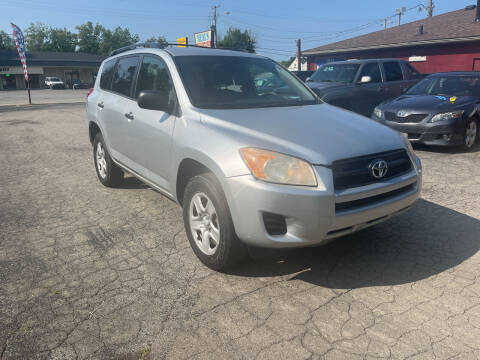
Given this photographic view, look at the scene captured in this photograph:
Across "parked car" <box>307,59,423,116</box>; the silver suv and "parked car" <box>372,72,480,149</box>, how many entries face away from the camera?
0

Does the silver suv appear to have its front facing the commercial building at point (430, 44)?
no

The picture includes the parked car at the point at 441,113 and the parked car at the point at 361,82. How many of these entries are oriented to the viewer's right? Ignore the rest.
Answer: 0

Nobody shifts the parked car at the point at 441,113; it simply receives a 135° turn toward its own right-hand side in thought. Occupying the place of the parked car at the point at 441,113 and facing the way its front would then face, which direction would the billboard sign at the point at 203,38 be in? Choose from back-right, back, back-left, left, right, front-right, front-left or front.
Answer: front-left

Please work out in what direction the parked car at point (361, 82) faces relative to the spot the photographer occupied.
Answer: facing the viewer and to the left of the viewer

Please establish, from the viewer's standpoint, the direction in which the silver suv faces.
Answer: facing the viewer and to the right of the viewer

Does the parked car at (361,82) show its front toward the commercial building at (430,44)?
no

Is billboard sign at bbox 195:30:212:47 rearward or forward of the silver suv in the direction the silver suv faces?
rearward

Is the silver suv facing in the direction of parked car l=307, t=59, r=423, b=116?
no

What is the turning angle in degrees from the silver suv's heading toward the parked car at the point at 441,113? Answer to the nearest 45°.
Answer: approximately 90° to its left

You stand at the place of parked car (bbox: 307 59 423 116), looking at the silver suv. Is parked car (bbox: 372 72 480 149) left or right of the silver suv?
left

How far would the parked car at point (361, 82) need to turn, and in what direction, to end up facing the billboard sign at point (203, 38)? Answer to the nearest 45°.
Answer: approximately 90° to its right

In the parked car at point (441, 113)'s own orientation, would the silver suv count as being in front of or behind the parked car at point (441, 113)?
in front

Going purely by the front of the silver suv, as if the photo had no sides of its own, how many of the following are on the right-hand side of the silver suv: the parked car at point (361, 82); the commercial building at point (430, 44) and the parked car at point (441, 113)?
0

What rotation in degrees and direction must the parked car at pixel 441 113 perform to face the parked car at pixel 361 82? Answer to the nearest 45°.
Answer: approximately 90° to its right

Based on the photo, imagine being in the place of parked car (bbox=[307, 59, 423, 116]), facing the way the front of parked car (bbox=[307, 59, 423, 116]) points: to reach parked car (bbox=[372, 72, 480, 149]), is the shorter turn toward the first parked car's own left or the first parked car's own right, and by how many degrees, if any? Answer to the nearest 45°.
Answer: approximately 90° to the first parked car's own left

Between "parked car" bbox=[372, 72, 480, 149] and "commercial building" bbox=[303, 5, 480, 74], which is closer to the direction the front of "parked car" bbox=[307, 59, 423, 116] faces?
the parked car

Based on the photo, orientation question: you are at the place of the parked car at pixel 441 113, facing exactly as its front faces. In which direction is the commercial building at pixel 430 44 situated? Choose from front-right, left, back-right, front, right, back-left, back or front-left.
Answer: back-right

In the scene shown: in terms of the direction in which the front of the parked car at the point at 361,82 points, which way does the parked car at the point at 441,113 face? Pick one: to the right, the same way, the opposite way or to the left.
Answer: the same way
